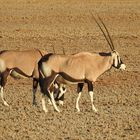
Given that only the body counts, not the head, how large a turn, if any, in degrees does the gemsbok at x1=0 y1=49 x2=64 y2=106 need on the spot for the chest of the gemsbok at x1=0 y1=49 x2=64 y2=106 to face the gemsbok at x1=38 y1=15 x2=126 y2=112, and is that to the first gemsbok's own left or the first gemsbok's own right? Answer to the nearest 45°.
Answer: approximately 45° to the first gemsbok's own right

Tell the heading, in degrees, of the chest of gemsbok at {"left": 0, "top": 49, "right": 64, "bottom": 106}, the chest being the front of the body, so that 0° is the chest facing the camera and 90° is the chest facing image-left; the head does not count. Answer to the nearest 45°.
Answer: approximately 270°

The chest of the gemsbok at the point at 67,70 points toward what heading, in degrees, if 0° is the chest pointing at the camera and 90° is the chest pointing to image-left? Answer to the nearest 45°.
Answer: approximately 270°

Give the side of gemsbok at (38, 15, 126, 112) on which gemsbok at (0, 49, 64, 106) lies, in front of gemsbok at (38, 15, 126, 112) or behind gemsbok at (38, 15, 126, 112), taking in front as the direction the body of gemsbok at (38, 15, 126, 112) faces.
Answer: behind

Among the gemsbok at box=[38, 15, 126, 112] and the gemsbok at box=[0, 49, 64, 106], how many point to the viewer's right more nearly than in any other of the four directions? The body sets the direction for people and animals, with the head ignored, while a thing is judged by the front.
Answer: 2
